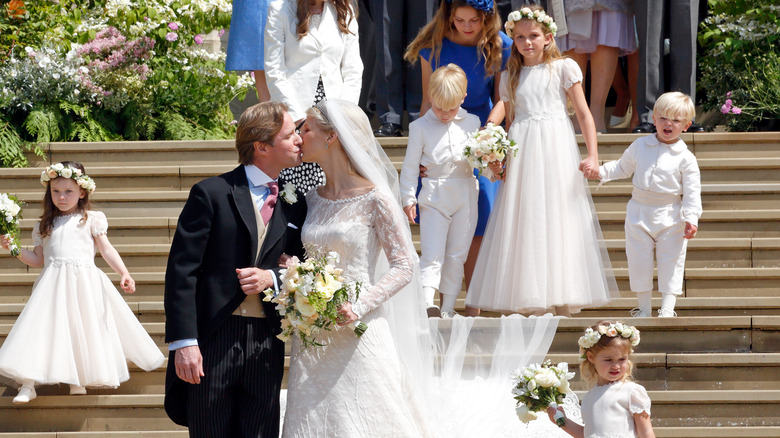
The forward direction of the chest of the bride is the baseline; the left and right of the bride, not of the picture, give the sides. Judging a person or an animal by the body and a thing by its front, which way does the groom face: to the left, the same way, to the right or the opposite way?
to the left

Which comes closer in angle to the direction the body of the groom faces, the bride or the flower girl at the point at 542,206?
the bride

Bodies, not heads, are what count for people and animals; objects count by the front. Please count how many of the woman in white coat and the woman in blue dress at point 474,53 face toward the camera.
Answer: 2

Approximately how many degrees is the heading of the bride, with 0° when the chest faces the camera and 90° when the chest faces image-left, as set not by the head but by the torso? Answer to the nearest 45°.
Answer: approximately 45°

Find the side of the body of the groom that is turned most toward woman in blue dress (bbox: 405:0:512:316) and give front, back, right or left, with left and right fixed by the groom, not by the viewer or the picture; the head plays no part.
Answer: left

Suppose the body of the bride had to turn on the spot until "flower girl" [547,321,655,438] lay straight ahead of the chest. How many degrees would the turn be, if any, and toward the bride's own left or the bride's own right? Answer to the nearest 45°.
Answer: approximately 135° to the bride's own left
